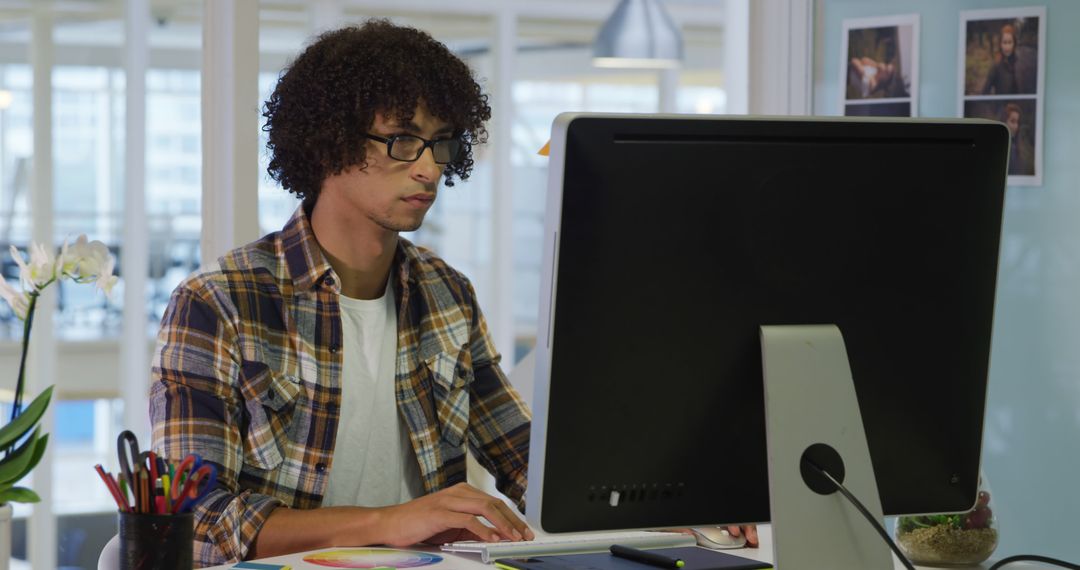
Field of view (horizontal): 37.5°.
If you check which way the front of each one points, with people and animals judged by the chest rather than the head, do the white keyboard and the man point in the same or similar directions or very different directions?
very different directions

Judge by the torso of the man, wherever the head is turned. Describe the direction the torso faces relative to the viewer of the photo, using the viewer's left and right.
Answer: facing the viewer and to the right of the viewer

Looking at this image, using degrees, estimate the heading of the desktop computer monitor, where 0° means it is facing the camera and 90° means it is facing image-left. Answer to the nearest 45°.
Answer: approximately 135°

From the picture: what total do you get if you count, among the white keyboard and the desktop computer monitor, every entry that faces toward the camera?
0

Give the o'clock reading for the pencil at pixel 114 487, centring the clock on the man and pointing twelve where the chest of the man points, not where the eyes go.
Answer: The pencil is roughly at 2 o'clock from the man.

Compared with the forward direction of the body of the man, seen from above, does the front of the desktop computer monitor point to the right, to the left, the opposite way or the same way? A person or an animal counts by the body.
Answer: the opposite way

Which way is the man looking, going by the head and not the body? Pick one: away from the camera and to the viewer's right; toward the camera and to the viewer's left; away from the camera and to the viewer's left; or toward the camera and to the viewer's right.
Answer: toward the camera and to the viewer's right
